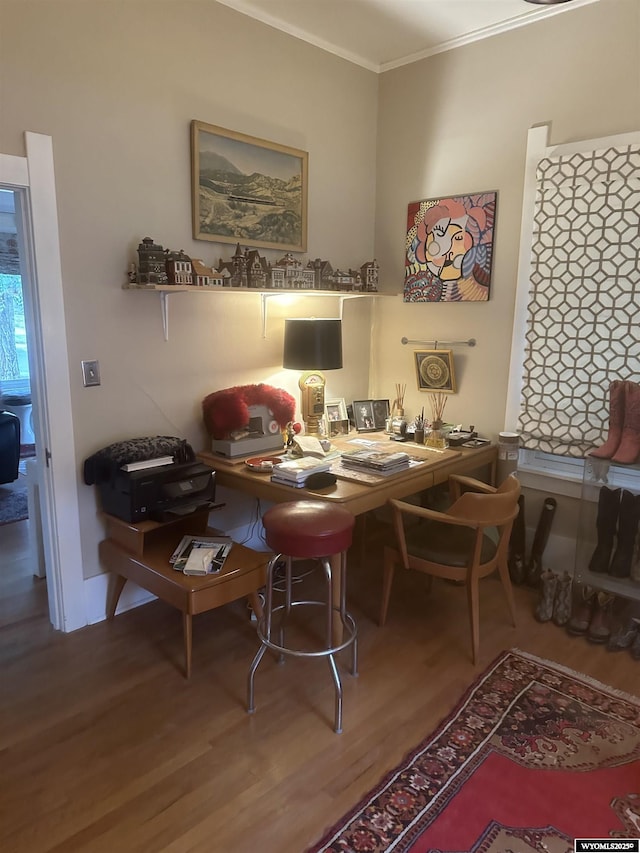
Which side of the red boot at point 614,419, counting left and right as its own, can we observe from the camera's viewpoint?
left

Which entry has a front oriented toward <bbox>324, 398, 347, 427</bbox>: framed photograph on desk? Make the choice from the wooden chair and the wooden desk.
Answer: the wooden chair

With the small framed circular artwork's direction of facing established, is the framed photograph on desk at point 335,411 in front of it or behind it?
in front

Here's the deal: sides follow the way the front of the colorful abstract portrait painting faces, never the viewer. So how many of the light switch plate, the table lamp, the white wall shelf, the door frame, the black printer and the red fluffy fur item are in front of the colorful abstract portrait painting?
6

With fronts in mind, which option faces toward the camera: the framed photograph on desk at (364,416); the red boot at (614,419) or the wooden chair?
the framed photograph on desk

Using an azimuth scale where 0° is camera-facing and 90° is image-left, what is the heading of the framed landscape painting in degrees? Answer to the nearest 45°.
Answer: approximately 315°

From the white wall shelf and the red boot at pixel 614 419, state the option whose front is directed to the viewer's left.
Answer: the red boot

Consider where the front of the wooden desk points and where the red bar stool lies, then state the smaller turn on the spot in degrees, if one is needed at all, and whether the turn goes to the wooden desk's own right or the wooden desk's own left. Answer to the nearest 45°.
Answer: approximately 45° to the wooden desk's own right

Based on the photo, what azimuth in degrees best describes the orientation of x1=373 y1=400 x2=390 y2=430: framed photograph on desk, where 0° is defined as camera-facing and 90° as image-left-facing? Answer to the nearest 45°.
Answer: approximately 45°

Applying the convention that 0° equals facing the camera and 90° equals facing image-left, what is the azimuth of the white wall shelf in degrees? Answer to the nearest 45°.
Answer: approximately 315°

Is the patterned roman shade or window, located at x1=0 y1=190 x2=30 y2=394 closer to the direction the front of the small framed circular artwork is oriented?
the window

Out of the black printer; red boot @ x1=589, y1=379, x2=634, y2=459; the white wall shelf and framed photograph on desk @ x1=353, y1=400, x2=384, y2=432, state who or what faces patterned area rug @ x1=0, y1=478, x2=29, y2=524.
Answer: the red boot

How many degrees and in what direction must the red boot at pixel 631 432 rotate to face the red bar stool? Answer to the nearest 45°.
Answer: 0° — it already faces it

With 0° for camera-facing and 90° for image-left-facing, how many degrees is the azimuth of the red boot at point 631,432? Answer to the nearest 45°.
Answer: approximately 45°

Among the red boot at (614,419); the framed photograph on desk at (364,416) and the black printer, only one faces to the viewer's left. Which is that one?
the red boot

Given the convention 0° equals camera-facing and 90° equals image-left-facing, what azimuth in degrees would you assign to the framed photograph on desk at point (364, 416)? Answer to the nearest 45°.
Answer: approximately 0°
